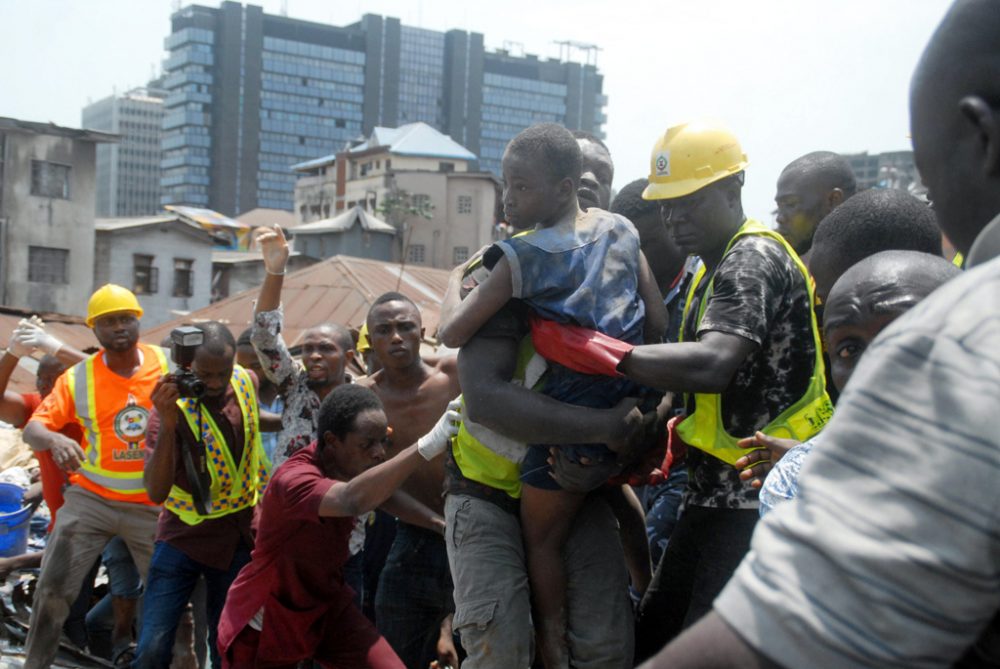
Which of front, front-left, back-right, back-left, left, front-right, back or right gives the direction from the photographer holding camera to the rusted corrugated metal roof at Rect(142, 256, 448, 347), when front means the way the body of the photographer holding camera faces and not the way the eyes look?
back

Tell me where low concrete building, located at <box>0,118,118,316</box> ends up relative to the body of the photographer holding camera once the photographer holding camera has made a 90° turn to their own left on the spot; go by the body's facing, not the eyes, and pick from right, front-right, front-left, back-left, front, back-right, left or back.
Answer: left

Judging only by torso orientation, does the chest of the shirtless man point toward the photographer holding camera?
no

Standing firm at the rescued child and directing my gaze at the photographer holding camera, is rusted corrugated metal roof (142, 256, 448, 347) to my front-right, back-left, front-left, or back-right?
front-right

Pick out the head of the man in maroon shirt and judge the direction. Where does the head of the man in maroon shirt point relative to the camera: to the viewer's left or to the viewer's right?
to the viewer's right

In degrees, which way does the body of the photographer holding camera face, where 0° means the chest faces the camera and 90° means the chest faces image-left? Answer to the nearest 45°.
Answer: approximately 0°

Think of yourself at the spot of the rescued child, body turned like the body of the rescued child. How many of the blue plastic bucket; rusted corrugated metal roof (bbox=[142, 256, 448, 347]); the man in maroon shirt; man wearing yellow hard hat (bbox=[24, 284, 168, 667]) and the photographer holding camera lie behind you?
0

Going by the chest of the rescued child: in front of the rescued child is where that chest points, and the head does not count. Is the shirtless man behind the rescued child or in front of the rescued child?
in front

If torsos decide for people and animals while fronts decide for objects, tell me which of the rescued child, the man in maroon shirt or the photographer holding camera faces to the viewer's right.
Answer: the man in maroon shirt

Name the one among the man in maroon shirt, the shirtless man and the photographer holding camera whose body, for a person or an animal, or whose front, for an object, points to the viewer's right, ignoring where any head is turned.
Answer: the man in maroon shirt

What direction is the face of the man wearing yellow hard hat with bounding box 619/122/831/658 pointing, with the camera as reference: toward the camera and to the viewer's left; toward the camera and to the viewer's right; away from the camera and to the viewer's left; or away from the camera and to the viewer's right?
toward the camera and to the viewer's left

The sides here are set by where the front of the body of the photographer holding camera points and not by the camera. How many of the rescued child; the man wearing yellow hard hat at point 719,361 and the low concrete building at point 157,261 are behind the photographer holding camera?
1

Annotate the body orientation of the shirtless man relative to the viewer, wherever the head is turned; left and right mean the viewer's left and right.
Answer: facing the viewer

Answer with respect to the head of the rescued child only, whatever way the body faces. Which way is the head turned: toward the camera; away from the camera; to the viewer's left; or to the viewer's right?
to the viewer's left

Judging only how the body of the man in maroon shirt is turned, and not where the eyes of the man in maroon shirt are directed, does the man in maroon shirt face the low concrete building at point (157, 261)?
no

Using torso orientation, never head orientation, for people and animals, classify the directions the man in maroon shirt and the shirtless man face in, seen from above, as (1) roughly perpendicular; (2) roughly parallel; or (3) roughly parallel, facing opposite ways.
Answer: roughly perpendicular

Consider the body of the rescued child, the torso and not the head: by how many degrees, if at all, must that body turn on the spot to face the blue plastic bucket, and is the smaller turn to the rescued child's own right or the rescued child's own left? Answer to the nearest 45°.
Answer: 0° — they already face it

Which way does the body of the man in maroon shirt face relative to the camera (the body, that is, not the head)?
to the viewer's right
